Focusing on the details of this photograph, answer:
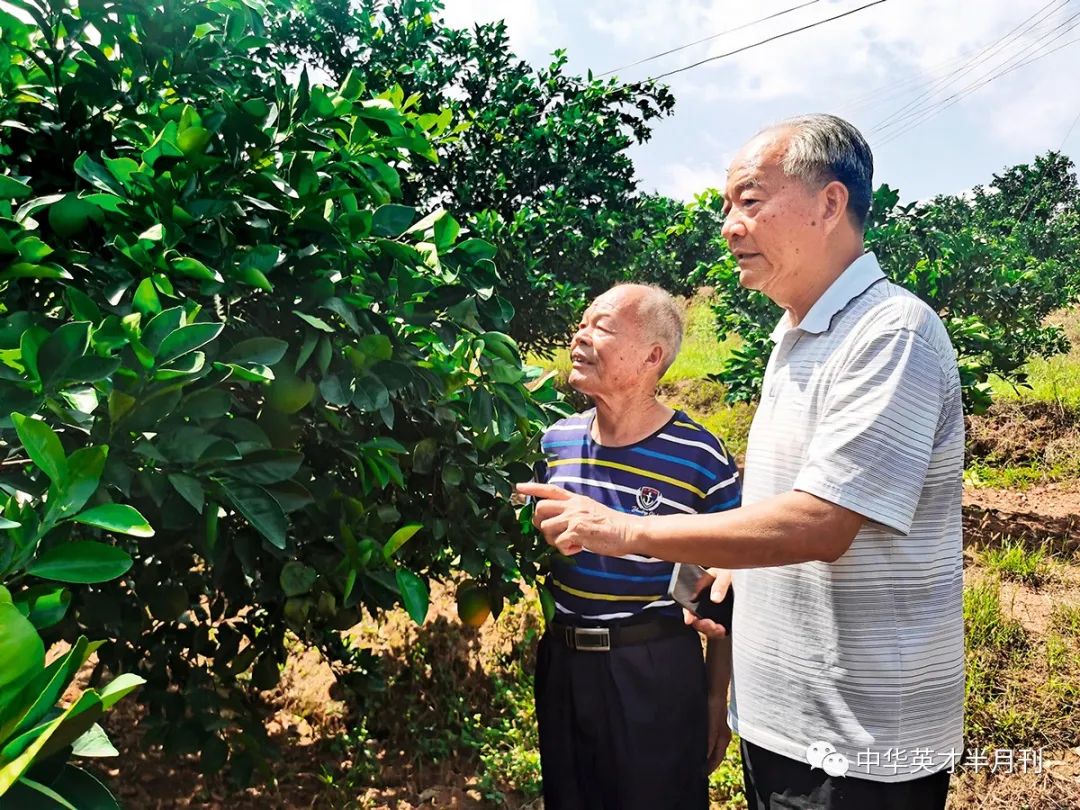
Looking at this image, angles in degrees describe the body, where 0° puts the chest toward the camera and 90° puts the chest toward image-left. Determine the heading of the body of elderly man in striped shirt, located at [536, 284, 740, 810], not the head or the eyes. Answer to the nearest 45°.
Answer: approximately 45°

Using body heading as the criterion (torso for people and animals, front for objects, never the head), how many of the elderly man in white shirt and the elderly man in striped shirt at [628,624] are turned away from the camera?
0

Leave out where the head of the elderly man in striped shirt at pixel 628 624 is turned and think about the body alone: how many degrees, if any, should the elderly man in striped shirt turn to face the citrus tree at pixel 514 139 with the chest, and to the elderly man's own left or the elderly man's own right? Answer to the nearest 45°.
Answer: approximately 135° to the elderly man's own right

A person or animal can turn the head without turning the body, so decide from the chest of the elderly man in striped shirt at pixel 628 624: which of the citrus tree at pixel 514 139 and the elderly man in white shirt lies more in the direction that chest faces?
the elderly man in white shirt

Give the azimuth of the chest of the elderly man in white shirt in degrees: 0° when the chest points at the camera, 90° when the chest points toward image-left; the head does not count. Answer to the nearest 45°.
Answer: approximately 90°

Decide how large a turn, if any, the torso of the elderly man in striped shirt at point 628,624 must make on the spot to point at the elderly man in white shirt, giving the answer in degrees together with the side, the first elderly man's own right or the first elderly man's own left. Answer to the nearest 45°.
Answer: approximately 90° to the first elderly man's own left

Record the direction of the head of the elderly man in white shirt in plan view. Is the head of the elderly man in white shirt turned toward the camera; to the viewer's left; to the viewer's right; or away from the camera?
to the viewer's left

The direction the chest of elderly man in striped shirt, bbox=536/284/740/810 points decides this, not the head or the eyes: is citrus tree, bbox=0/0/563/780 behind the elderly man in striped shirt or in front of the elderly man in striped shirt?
in front
